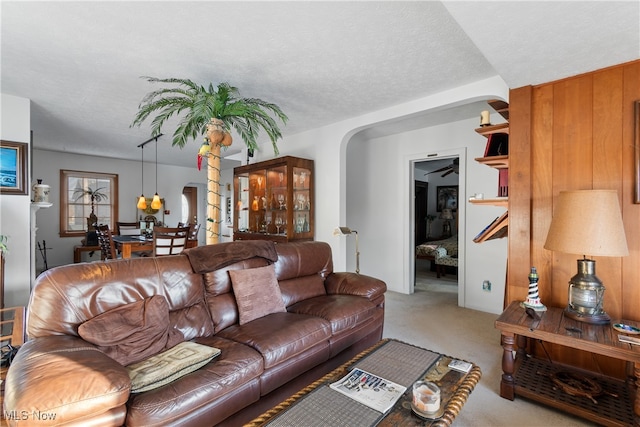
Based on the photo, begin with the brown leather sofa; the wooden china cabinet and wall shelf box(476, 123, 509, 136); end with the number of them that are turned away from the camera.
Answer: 0

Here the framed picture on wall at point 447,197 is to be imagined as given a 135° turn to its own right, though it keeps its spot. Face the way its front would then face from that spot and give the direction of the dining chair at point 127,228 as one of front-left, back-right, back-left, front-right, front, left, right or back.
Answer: left

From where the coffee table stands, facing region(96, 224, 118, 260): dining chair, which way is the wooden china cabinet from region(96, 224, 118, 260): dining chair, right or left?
right

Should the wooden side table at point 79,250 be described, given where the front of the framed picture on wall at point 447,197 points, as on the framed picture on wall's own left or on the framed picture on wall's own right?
on the framed picture on wall's own right

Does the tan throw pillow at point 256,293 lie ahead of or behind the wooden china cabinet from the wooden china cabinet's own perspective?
ahead

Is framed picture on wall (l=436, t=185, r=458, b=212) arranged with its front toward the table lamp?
yes

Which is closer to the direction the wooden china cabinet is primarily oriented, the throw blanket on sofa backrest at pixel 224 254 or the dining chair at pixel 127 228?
the throw blanket on sofa backrest

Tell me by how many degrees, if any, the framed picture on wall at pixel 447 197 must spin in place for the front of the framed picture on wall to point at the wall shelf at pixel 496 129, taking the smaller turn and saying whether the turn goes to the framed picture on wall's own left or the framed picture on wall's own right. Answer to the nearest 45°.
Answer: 0° — it already faces it

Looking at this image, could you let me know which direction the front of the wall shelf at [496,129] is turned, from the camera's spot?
facing the viewer and to the left of the viewer

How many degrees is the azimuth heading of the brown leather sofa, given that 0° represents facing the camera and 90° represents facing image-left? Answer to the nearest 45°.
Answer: approximately 315°

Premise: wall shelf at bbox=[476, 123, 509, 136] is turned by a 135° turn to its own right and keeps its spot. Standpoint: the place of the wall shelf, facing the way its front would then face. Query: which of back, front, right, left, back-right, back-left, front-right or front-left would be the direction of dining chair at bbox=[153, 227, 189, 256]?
left

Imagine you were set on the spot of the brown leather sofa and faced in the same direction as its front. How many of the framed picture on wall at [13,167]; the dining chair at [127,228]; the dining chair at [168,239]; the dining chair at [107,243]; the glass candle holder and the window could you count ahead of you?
1

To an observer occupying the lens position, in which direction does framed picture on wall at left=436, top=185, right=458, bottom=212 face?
facing the viewer

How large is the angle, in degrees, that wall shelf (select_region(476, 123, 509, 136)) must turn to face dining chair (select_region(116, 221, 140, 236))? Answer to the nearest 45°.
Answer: approximately 45° to its right

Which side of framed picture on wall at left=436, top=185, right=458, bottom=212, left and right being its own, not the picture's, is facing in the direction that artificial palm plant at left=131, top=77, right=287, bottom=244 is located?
front

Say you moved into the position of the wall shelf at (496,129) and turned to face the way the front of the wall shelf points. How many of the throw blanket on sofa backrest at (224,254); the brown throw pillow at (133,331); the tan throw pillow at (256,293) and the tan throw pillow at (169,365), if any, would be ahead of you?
4

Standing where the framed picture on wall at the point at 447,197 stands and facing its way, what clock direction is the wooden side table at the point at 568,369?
The wooden side table is roughly at 12 o'clock from the framed picture on wall.

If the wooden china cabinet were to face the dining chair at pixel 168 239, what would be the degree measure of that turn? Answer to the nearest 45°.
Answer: approximately 45° to its right

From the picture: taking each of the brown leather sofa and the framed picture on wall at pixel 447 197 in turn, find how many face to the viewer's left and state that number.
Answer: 0

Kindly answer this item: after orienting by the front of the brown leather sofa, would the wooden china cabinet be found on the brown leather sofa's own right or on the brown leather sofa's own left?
on the brown leather sofa's own left
